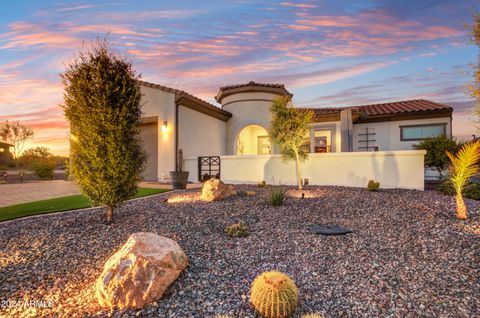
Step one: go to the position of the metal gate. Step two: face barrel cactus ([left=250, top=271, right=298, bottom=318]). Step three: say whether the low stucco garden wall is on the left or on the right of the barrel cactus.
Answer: left

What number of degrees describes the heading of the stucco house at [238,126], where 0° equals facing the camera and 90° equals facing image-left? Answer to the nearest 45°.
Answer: approximately 0°

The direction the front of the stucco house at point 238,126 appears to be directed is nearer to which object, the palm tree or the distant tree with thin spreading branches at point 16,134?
the palm tree

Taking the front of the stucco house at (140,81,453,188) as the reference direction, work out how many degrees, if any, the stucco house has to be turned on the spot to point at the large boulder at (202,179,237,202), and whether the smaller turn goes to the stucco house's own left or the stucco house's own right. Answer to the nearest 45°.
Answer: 0° — it already faces it

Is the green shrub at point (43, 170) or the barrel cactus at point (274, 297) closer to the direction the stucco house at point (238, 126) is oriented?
the barrel cactus

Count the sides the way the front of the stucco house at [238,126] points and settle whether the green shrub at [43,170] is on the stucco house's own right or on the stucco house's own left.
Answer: on the stucco house's own right

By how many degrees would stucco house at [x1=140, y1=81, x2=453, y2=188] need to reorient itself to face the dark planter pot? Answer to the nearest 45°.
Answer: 0° — it already faces it

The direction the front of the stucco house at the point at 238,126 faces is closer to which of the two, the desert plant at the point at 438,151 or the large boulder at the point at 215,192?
the large boulder
